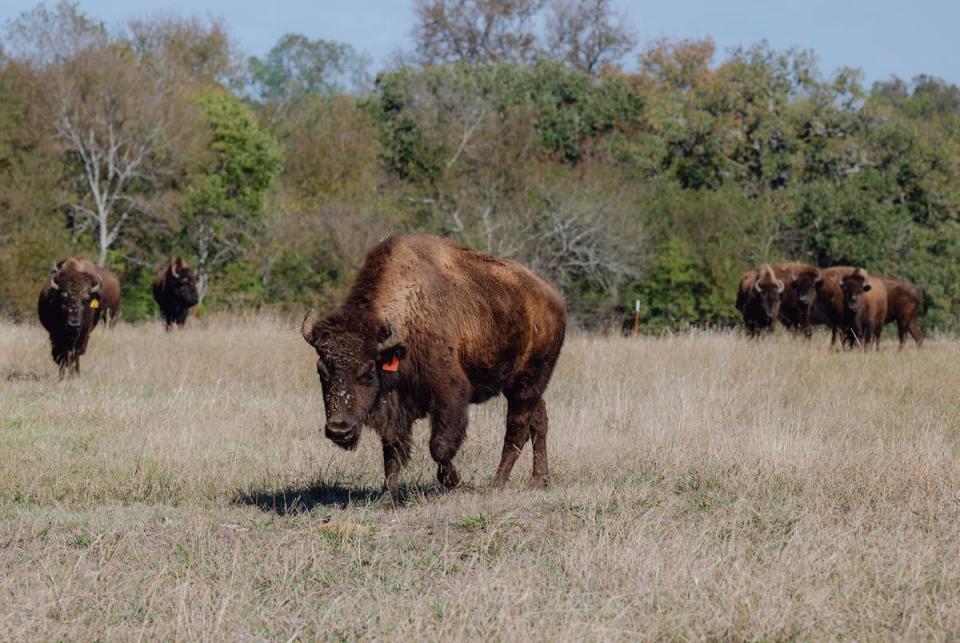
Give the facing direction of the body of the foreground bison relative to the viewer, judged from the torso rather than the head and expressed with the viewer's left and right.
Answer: facing the viewer and to the left of the viewer

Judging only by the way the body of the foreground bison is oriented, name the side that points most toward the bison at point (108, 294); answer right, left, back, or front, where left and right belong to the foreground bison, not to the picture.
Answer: right

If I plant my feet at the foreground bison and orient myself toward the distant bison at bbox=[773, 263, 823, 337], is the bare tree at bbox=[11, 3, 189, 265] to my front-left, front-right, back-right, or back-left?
front-left

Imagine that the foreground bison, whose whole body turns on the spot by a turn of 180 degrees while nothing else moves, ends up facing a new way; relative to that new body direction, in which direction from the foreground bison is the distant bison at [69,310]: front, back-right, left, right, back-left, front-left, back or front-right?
left

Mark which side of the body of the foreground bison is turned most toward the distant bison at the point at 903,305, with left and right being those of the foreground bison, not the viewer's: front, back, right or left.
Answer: back

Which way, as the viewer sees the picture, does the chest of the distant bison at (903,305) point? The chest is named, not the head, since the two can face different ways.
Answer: to the viewer's left

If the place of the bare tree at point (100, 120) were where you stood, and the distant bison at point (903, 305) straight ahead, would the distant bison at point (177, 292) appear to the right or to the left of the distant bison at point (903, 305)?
right

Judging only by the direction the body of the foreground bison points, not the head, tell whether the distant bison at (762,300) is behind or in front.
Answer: behind
